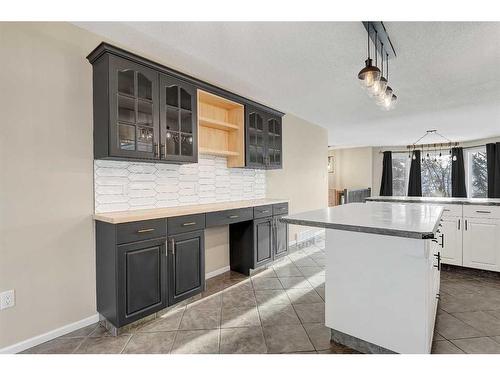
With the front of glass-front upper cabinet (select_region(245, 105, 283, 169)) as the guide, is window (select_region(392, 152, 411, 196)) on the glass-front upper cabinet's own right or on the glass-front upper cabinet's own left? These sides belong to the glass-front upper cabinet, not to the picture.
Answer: on the glass-front upper cabinet's own left

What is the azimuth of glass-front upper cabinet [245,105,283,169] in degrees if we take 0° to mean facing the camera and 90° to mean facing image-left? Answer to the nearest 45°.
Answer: approximately 315°

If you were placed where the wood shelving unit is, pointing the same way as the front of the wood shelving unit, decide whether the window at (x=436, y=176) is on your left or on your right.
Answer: on your left

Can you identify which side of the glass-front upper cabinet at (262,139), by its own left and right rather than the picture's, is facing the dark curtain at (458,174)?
left

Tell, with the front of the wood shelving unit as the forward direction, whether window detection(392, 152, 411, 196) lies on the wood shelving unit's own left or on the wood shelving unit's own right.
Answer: on the wood shelving unit's own left
